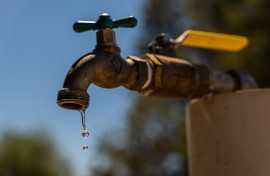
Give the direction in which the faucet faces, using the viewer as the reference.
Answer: facing to the left of the viewer

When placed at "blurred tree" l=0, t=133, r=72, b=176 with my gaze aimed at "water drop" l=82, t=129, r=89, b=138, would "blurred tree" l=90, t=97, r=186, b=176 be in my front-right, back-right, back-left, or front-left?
front-left

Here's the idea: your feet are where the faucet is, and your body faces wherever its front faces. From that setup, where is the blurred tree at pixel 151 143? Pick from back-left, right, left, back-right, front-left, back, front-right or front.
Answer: right

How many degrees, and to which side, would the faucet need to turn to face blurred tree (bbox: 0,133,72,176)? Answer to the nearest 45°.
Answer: approximately 90° to its right
